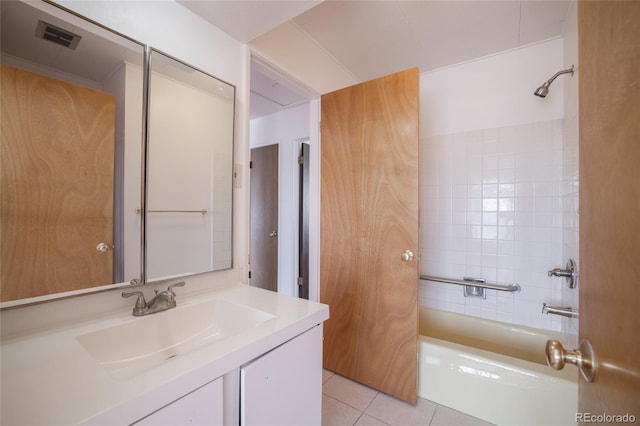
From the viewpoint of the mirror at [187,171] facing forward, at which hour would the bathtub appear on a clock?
The bathtub is roughly at 11 o'clock from the mirror.

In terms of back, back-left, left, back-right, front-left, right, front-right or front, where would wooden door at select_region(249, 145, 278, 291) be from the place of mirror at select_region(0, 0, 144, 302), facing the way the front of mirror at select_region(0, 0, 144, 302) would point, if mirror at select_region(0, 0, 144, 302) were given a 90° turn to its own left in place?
front

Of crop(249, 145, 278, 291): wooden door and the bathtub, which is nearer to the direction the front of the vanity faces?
the bathtub

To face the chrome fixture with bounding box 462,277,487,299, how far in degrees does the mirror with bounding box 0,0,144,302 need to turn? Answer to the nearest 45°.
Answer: approximately 45° to its left

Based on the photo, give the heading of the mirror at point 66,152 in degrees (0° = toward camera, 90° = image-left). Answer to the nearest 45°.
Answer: approximately 315°

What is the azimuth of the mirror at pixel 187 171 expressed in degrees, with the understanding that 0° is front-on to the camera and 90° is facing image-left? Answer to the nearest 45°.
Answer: approximately 315°
